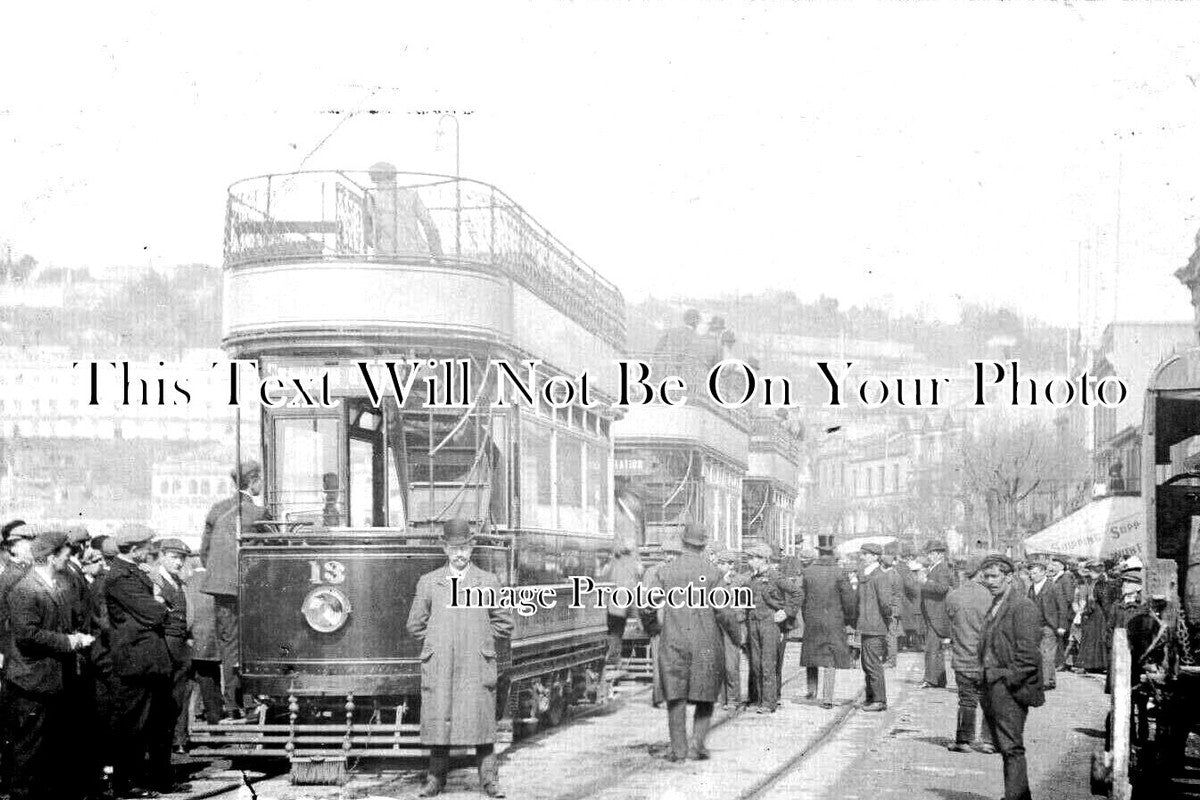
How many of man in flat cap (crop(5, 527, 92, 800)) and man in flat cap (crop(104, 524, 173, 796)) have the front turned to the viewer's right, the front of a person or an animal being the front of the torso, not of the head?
2

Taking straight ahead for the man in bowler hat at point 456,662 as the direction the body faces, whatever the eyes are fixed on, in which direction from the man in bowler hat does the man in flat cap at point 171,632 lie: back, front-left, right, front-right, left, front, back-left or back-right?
back-right

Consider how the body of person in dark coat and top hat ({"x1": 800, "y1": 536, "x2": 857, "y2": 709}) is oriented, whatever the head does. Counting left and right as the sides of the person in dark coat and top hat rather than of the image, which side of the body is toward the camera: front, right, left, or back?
back

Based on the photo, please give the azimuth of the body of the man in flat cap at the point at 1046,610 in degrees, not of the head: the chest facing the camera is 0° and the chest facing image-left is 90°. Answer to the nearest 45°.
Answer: approximately 45°

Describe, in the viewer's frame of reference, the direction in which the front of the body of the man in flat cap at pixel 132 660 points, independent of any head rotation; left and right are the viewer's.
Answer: facing to the right of the viewer

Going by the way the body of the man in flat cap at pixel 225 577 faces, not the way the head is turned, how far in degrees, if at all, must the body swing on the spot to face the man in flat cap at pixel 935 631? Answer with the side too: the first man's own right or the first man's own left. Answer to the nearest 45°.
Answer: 0° — they already face them
